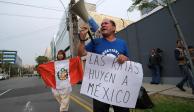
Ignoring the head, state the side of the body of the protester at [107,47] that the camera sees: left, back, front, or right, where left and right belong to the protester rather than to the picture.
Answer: front

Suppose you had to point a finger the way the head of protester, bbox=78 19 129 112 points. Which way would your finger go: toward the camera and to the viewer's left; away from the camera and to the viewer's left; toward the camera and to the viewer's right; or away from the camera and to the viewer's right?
toward the camera and to the viewer's left

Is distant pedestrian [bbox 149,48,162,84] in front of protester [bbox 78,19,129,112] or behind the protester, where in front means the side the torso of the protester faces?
behind
